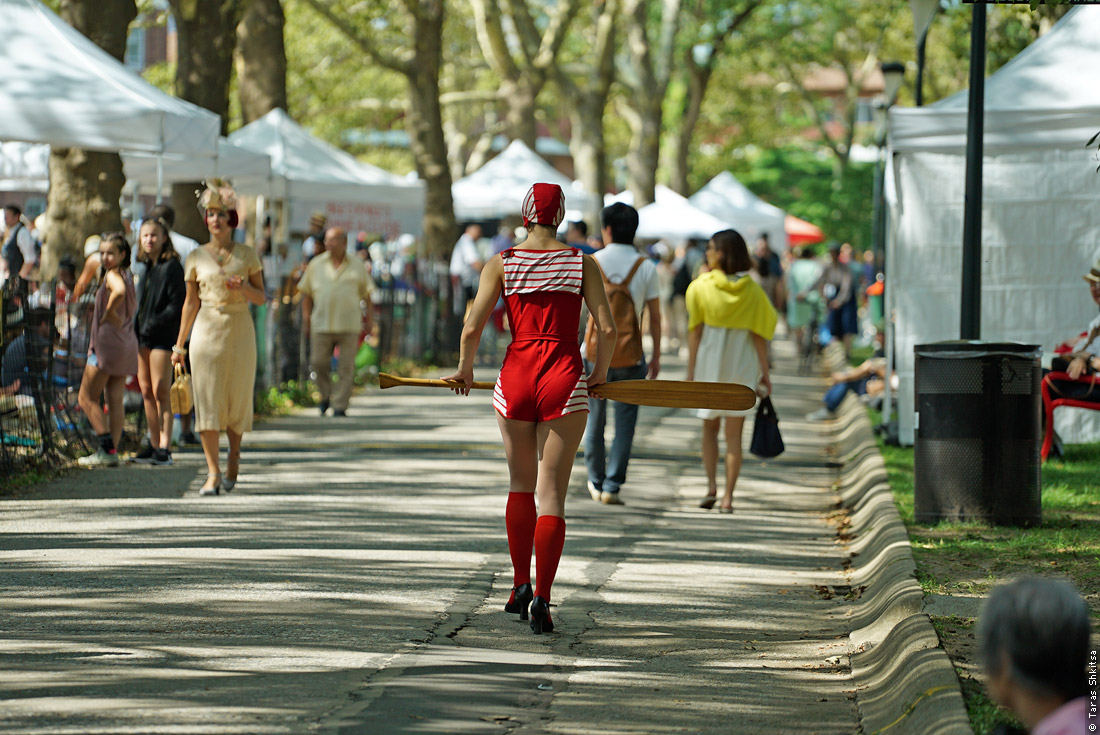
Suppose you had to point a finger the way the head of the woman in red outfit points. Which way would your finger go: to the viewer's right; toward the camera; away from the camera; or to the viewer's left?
away from the camera

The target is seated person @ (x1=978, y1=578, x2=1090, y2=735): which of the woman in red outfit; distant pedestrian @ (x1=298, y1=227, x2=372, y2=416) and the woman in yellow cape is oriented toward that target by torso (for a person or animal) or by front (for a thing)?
the distant pedestrian

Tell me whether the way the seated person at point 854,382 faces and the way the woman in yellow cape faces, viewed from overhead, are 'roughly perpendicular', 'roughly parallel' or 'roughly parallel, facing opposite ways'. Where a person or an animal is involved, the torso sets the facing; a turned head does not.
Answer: roughly perpendicular

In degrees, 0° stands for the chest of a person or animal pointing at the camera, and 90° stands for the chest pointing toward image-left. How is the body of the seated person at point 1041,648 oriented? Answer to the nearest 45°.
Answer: approximately 135°

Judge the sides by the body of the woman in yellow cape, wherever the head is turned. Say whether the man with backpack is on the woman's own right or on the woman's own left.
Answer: on the woman's own left

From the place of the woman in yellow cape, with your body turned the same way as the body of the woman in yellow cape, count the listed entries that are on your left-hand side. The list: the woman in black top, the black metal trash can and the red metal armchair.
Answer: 1

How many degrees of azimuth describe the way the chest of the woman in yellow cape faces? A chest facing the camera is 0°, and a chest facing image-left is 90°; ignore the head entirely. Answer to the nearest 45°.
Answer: approximately 180°

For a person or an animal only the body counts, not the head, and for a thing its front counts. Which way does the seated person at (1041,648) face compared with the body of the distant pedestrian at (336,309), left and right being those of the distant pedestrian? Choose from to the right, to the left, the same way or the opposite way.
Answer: the opposite way

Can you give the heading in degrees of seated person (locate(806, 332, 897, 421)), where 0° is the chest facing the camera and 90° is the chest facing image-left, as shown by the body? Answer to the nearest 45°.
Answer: approximately 90°

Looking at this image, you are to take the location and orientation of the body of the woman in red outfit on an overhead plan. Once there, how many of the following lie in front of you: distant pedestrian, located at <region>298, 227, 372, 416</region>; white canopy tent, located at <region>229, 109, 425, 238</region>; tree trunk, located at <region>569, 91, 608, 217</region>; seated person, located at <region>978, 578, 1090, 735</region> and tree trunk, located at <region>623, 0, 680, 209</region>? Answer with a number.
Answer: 4

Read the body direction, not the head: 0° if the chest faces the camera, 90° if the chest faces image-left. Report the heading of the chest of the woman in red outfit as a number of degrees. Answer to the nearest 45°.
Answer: approximately 180°

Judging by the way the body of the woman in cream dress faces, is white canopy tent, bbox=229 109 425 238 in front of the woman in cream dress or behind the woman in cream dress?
behind

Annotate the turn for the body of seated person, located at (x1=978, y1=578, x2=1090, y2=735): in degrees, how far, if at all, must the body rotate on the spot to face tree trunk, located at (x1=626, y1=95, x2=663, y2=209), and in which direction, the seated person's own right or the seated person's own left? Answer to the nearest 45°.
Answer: approximately 45° to the seated person's own right

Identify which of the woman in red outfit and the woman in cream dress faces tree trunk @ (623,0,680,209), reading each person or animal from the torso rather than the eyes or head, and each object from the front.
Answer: the woman in red outfit
